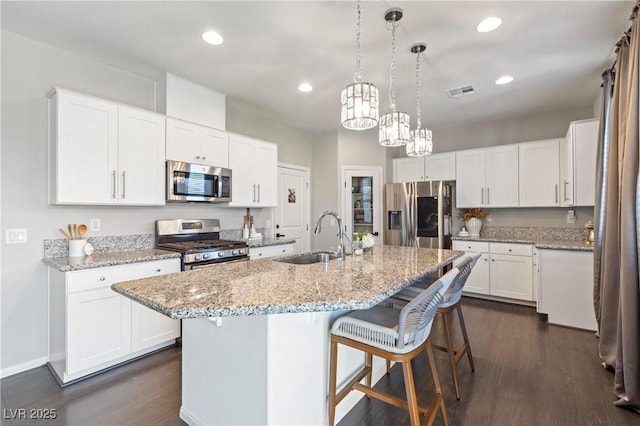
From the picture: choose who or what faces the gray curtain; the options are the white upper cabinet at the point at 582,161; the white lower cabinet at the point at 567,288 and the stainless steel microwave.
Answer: the stainless steel microwave

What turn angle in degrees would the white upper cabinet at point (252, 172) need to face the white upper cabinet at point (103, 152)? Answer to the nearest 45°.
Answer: approximately 90° to its right

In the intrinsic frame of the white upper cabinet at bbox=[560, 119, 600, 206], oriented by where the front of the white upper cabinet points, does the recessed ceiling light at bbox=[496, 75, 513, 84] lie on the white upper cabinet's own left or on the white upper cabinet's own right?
on the white upper cabinet's own left

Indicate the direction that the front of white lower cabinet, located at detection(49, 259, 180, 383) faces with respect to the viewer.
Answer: facing the viewer and to the right of the viewer

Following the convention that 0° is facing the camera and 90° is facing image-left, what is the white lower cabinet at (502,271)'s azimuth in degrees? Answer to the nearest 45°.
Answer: approximately 0°

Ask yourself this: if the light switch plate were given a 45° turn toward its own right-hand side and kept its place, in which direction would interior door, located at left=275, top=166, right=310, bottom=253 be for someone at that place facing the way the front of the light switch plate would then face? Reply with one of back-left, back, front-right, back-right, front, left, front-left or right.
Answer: back-left

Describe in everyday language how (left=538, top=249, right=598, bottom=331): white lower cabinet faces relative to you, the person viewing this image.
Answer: facing to the left of the viewer

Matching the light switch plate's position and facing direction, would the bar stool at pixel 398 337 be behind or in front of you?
in front

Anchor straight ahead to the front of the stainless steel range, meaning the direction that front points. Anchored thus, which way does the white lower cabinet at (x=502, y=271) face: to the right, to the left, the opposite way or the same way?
to the right

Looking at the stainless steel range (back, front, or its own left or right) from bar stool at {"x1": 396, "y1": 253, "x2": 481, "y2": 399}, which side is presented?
front

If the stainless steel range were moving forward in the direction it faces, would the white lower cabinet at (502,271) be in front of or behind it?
in front

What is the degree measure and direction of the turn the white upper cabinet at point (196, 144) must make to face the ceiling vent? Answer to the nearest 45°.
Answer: approximately 45° to its left

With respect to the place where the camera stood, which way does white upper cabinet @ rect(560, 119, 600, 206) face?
facing to the left of the viewer
